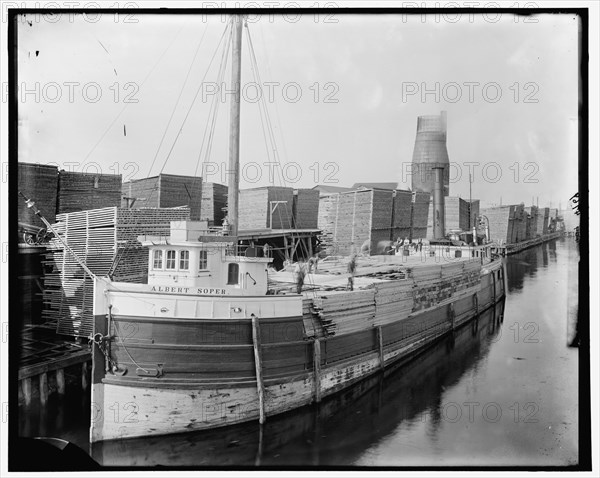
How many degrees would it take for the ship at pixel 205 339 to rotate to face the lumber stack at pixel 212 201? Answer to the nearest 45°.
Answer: approximately 135° to its right

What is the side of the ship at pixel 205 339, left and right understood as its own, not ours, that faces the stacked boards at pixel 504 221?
back

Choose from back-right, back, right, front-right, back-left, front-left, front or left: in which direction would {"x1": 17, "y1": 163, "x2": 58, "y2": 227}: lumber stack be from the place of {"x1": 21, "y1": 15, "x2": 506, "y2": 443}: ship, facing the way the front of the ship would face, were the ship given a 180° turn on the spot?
left

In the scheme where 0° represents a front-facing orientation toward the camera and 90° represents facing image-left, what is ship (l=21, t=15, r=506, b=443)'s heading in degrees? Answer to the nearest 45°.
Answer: approximately 45°

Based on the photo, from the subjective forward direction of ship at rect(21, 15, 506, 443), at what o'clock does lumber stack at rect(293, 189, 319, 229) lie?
The lumber stack is roughly at 5 o'clock from the ship.

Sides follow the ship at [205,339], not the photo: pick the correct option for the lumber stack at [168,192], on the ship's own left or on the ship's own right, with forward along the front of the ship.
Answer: on the ship's own right

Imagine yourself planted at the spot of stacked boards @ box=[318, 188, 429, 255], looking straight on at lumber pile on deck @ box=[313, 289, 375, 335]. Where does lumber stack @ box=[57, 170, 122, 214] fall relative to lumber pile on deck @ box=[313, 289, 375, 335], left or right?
right
